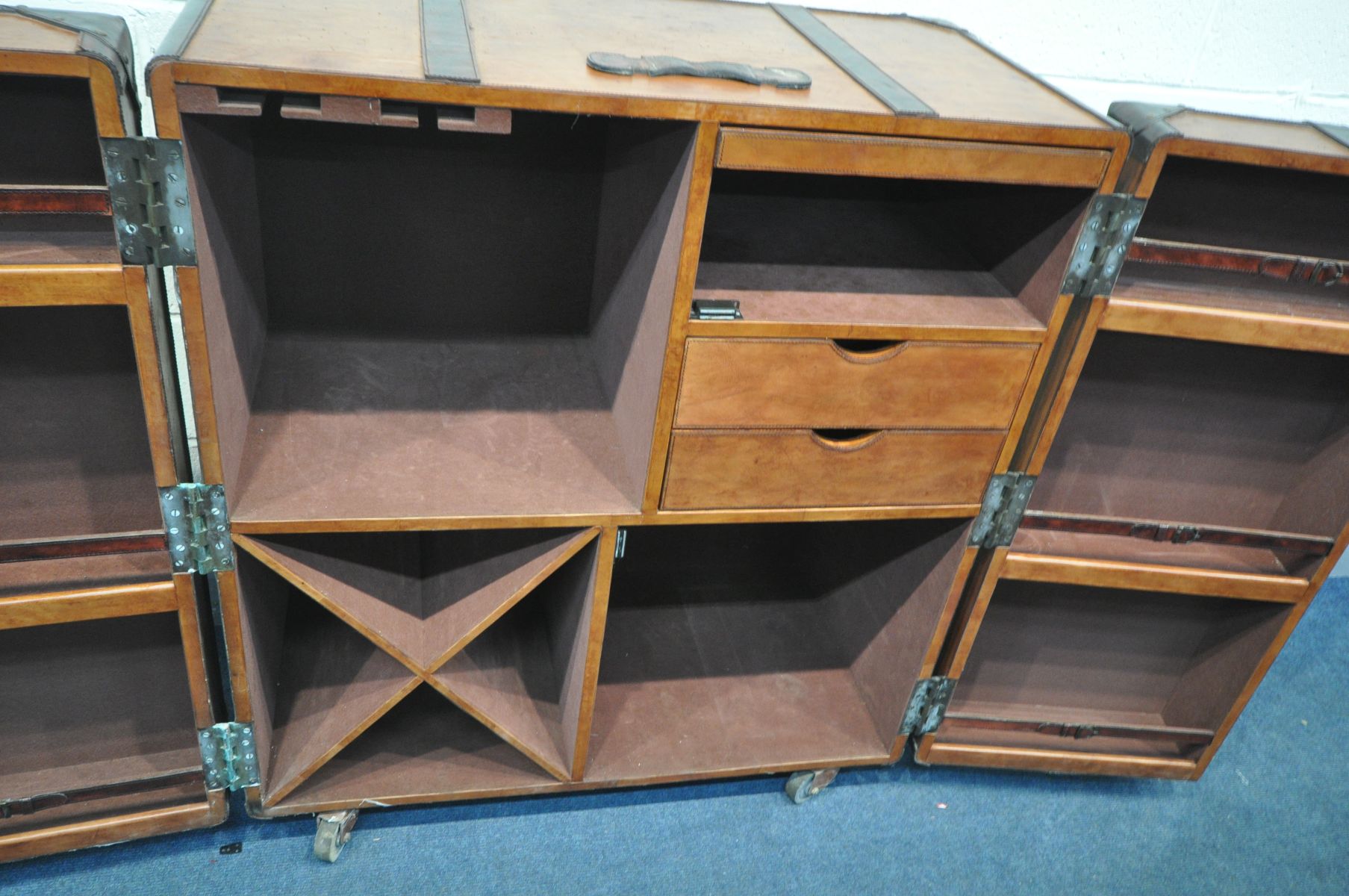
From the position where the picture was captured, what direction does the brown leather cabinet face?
facing the viewer
